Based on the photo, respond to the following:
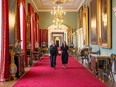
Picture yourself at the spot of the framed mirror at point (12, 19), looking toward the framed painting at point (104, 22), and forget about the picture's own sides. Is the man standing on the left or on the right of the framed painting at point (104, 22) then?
left

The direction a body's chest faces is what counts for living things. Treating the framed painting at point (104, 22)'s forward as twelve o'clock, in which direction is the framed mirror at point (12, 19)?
the framed mirror at point (12, 19) is roughly at 1 o'clock from the framed painting at point (104, 22).

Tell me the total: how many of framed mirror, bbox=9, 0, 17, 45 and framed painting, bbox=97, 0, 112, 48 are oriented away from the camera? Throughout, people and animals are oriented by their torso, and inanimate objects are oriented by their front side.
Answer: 0

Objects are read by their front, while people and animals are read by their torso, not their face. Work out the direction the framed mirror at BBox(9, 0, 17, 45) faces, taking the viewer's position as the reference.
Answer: facing the viewer and to the right of the viewer

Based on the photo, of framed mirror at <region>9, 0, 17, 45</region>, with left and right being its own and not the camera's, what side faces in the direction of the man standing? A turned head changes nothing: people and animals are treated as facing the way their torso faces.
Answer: left

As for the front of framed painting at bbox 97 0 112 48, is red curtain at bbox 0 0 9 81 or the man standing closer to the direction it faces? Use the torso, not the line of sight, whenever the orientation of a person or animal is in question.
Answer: the red curtain

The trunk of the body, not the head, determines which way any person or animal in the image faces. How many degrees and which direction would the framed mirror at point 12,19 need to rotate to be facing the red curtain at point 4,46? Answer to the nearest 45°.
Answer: approximately 45° to its right
